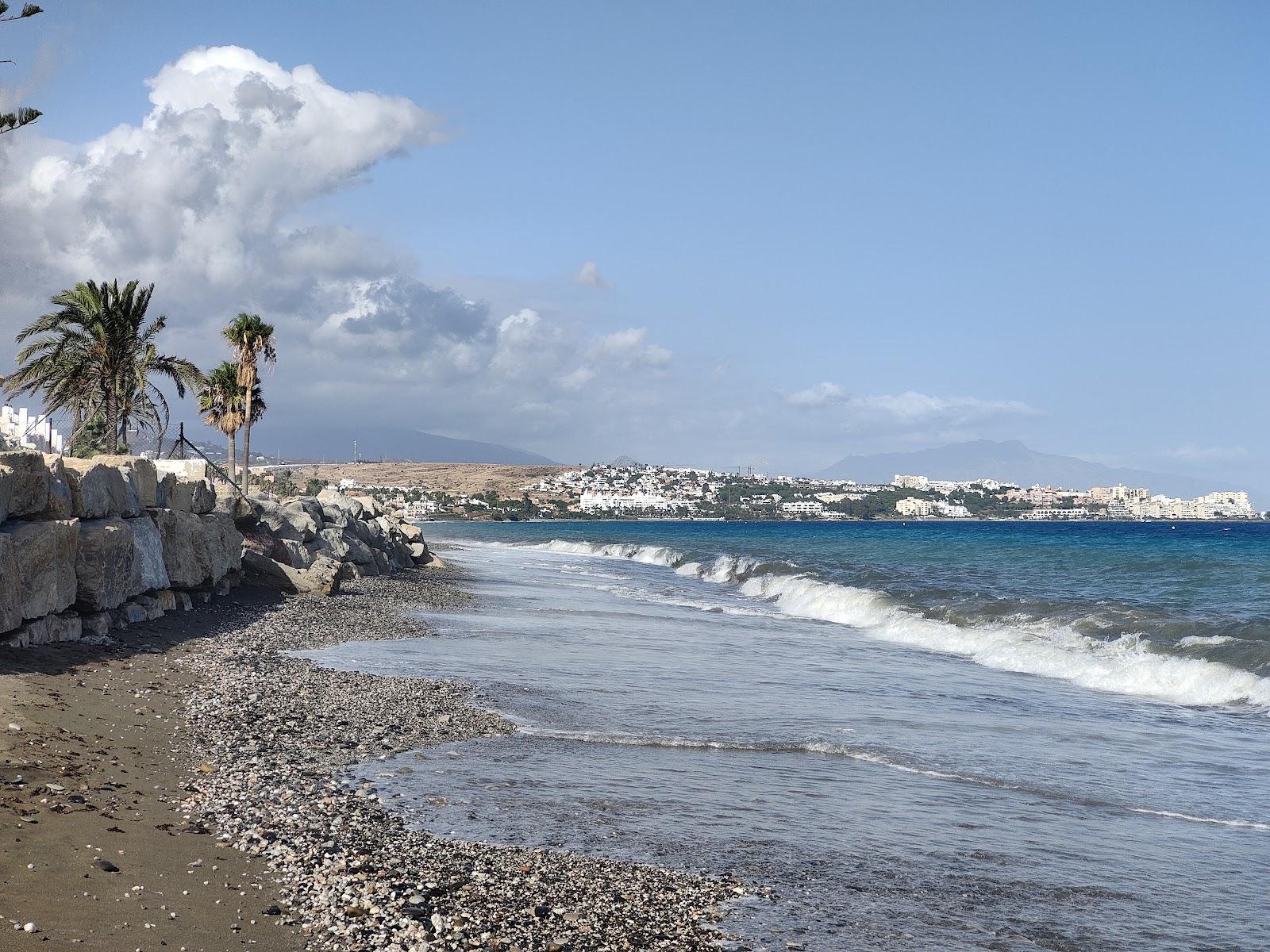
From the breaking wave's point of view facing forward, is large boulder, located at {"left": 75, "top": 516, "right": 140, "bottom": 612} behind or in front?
in front

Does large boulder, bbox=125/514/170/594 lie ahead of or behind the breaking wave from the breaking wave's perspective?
ahead

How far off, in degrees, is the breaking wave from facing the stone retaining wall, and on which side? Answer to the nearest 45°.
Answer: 0° — it already faces it

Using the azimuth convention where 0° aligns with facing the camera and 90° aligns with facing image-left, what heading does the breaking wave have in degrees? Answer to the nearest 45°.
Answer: approximately 45°

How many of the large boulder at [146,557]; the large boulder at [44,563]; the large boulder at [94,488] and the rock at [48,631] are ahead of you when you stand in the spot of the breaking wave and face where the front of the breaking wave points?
4

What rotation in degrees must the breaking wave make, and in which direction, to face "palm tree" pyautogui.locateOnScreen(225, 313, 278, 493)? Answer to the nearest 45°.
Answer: approximately 90° to its right

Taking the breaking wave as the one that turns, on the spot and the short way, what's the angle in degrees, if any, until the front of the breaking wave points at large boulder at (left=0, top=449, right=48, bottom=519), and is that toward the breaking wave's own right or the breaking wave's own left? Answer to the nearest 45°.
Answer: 0° — it already faces it

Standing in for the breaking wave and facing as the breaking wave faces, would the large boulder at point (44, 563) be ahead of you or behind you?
ahead

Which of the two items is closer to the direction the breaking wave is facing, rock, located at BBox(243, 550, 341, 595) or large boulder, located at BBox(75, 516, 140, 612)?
the large boulder

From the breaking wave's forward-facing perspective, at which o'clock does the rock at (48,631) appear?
The rock is roughly at 12 o'clock from the breaking wave.

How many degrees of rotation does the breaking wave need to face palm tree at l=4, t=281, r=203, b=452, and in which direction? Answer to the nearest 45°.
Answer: approximately 45° to its right

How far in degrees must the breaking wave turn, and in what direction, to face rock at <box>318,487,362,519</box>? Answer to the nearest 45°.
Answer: approximately 90° to its right
